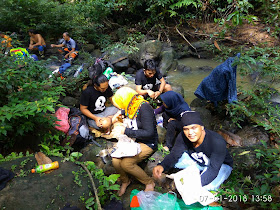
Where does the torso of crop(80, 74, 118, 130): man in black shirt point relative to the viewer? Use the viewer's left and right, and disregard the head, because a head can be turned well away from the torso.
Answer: facing the viewer and to the right of the viewer

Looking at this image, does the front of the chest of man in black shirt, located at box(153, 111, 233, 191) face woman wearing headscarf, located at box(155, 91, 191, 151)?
no

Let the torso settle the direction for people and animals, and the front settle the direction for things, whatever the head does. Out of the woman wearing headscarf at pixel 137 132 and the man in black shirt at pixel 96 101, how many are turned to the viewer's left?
1

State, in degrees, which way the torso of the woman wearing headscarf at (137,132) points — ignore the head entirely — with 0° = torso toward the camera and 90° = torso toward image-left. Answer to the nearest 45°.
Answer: approximately 90°

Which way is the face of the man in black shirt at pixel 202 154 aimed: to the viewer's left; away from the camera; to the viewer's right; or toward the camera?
toward the camera

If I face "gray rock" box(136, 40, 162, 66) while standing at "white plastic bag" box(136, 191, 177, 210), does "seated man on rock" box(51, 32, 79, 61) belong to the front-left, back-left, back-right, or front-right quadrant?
front-left

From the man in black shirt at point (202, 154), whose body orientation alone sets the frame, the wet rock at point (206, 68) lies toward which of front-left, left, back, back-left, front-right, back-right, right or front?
back-right

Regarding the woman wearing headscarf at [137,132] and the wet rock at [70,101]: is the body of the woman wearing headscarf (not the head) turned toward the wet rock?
no

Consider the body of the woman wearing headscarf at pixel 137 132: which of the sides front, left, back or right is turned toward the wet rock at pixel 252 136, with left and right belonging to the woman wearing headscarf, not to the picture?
back

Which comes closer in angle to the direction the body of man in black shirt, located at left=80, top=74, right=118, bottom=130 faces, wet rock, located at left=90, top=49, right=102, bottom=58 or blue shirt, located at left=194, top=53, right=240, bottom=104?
the blue shirt
